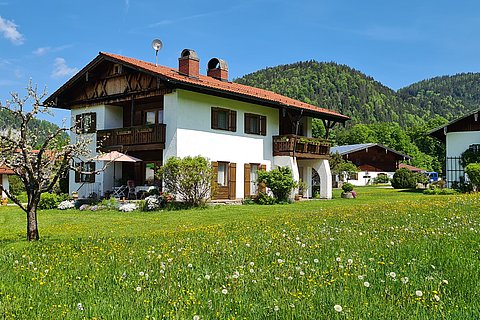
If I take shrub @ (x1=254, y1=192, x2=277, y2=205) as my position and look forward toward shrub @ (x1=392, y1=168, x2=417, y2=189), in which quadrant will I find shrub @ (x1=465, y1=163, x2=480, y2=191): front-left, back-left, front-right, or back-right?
front-right

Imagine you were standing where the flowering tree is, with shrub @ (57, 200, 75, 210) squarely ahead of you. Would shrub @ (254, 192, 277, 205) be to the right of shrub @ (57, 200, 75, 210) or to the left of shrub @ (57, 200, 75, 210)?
right
